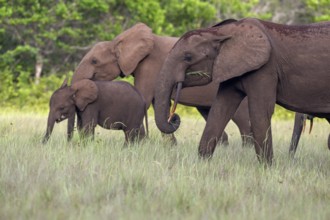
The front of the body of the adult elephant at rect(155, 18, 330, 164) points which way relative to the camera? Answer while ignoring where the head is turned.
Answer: to the viewer's left

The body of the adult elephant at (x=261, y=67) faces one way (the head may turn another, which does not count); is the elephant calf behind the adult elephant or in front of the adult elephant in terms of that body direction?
in front

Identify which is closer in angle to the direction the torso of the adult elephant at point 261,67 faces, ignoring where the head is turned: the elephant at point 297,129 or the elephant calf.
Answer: the elephant calf

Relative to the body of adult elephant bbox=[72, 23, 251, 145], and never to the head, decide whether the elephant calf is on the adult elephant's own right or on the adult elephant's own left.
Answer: on the adult elephant's own left

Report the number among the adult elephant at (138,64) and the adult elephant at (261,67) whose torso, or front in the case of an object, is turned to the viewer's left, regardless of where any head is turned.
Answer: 2

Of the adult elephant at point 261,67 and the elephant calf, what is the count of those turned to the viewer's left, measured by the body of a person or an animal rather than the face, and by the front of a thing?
2

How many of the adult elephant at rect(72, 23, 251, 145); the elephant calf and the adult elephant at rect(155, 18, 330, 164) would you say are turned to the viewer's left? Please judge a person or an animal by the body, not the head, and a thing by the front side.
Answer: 3

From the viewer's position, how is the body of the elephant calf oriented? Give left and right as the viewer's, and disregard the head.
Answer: facing to the left of the viewer

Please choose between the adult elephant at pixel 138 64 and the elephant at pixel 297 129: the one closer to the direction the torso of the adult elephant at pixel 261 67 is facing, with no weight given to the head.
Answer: the adult elephant

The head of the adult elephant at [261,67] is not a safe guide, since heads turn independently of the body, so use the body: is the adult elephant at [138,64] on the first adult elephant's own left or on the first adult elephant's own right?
on the first adult elephant's own right

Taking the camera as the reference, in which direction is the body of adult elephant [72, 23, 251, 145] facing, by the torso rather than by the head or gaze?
to the viewer's left

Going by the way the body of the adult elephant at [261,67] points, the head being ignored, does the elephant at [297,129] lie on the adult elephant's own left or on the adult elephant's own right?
on the adult elephant's own right
